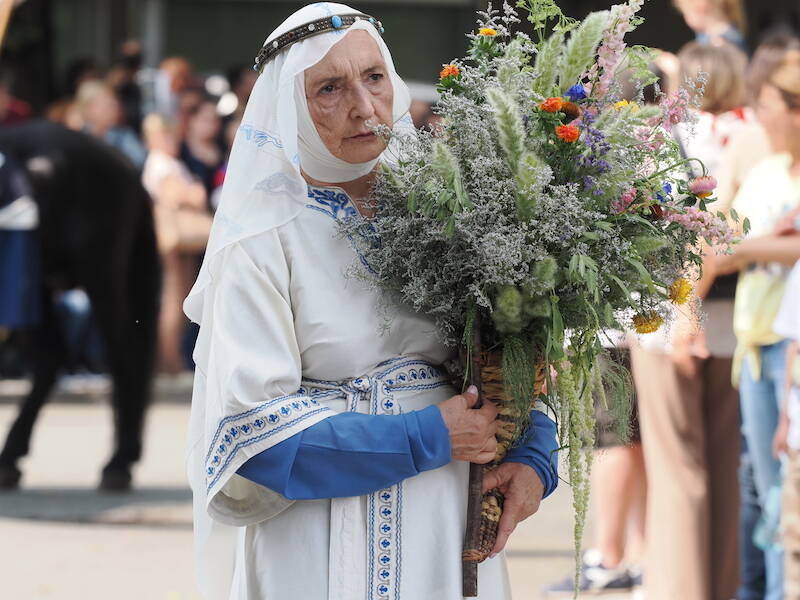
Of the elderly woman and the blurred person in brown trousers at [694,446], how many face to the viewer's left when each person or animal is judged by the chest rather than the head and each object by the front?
1

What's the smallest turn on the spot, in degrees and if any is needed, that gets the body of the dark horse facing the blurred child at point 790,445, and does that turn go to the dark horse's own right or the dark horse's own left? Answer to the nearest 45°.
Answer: approximately 135° to the dark horse's own left

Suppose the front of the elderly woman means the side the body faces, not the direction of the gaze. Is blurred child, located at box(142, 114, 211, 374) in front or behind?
behind

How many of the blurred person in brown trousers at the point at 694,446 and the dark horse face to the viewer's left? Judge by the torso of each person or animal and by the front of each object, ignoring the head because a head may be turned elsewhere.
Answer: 2

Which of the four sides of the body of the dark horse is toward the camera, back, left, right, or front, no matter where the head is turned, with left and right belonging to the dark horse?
left

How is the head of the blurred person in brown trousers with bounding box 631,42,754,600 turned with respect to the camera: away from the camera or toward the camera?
away from the camera

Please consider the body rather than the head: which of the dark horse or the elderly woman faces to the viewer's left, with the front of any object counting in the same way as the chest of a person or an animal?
the dark horse

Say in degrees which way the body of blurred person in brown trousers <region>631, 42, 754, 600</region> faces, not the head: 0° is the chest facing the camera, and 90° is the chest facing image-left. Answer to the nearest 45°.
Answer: approximately 90°
